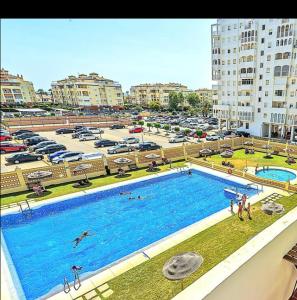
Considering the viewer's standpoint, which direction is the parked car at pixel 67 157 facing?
facing the viewer and to the left of the viewer

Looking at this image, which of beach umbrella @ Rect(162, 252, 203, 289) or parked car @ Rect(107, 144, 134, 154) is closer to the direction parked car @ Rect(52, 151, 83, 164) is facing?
the beach umbrella

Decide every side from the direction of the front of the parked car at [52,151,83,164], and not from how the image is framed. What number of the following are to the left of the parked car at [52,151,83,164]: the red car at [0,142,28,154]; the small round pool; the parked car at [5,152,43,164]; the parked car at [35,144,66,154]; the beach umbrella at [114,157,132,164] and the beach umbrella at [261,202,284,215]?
3

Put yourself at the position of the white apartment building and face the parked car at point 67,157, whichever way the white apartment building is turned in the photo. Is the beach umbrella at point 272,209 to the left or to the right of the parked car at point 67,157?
left
